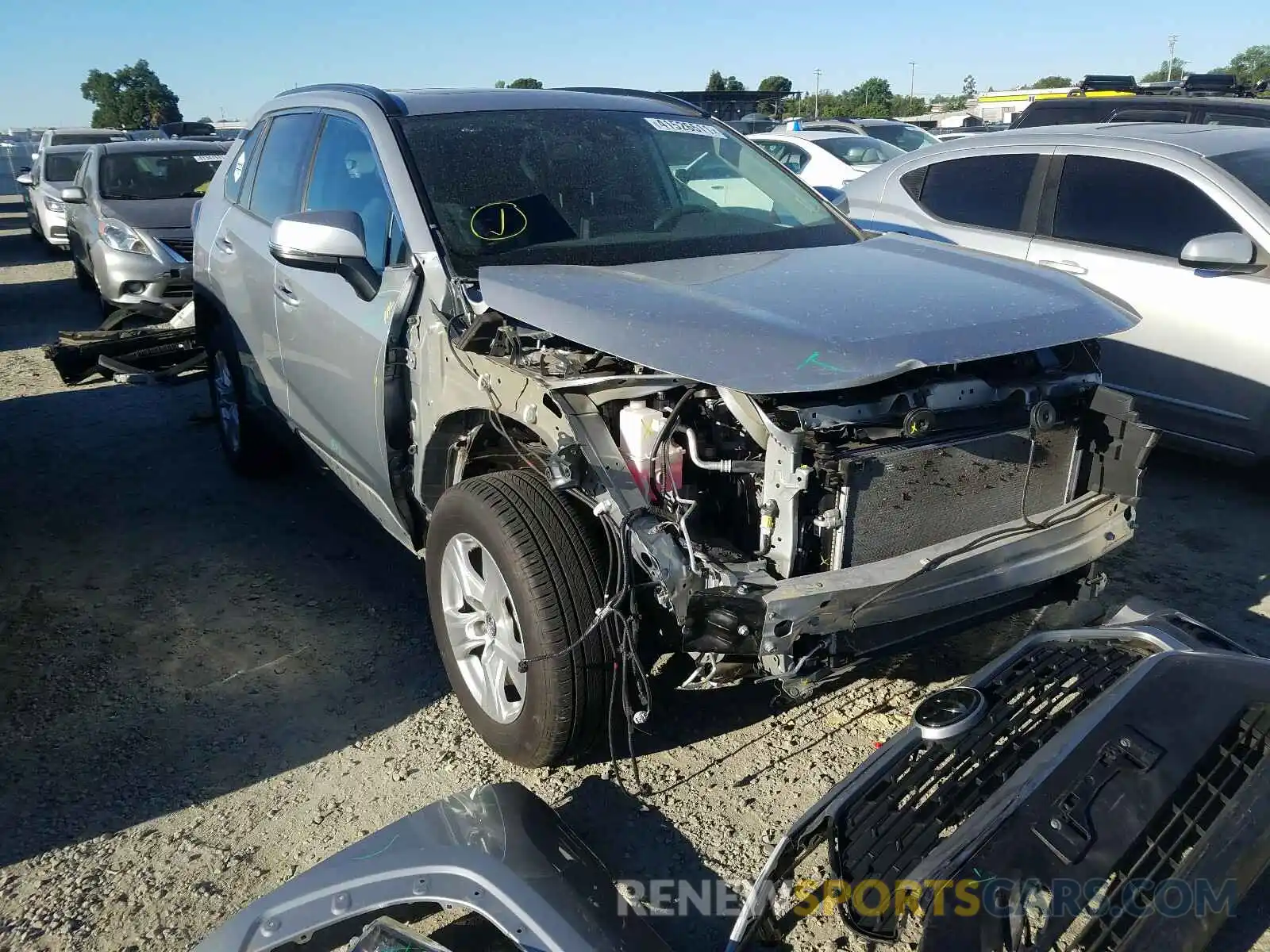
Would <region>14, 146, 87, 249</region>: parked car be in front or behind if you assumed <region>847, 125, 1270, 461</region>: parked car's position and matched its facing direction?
behind

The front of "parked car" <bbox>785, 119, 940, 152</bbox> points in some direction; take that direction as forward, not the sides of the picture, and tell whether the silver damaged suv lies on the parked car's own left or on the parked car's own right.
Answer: on the parked car's own right

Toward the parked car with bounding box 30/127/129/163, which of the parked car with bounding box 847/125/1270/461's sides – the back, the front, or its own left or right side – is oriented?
back

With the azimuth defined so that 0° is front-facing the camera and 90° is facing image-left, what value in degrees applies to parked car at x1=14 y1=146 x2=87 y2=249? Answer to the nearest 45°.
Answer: approximately 315°

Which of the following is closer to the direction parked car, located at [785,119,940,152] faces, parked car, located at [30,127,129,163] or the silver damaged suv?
the silver damaged suv
